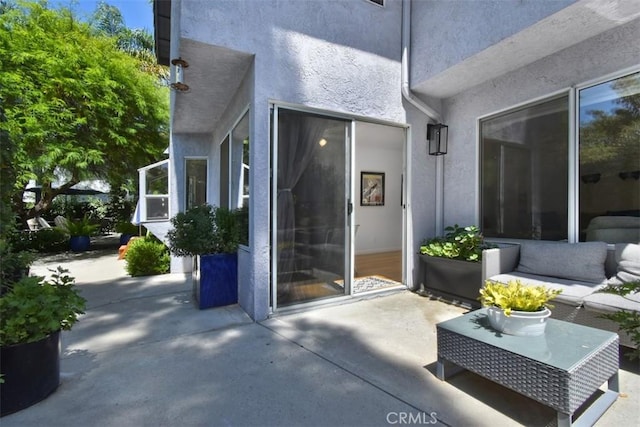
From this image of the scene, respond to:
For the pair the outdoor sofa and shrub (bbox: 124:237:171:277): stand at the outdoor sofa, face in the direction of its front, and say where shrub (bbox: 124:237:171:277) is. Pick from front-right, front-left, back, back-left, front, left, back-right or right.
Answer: front-right

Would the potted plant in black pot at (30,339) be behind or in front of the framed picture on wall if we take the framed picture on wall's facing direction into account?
in front

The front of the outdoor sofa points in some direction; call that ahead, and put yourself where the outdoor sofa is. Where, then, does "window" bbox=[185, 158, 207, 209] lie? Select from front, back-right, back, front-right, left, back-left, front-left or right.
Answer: front-right

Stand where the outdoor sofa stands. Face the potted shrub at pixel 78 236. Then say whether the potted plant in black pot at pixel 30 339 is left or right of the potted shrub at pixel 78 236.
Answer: left

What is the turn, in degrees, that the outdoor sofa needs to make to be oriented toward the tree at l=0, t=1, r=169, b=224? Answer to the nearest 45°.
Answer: approximately 45° to its right

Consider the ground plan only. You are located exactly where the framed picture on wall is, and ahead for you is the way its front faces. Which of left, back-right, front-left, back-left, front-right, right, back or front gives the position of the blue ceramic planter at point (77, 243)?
right

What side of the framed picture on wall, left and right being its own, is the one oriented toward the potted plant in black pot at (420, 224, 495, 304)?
front

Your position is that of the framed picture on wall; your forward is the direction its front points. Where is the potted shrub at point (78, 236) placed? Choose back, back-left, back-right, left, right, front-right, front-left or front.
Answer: right

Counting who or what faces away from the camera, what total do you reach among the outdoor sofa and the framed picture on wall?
0

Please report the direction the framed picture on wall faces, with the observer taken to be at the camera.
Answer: facing the viewer

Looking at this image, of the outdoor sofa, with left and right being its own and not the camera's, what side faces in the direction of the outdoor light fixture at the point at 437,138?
right

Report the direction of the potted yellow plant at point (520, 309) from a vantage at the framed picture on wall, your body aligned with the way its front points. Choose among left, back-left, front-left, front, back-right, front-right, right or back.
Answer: front
